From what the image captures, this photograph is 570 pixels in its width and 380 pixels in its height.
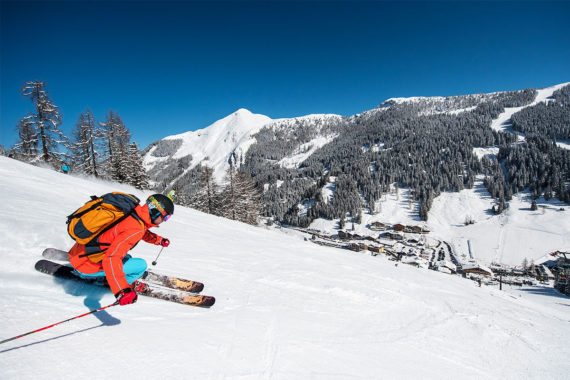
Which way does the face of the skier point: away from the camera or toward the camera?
toward the camera

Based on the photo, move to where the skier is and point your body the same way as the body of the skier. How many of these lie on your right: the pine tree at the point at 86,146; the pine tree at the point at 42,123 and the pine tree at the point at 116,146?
0

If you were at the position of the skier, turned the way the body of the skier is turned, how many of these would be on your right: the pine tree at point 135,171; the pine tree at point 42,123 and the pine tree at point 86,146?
0

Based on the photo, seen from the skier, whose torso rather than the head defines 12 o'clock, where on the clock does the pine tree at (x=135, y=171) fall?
The pine tree is roughly at 9 o'clock from the skier.

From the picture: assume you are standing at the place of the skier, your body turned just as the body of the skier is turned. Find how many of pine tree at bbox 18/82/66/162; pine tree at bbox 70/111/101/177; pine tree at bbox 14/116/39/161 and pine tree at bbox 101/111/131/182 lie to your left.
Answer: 4

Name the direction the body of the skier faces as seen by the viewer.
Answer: to the viewer's right

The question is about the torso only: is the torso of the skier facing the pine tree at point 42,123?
no

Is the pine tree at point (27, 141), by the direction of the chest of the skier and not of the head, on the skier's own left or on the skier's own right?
on the skier's own left

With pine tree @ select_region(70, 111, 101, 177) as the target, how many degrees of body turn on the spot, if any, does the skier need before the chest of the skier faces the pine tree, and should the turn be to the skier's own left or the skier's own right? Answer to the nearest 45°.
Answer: approximately 90° to the skier's own left

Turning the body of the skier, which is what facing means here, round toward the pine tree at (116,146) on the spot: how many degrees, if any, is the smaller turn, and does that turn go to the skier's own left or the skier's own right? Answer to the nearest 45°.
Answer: approximately 90° to the skier's own left
